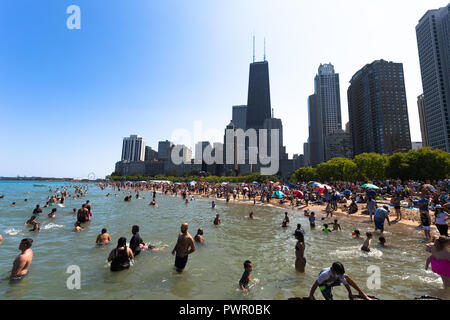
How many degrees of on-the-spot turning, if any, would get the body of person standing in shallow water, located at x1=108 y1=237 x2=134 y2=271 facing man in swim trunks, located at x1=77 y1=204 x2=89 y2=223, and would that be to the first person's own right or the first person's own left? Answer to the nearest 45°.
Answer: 0° — they already face them

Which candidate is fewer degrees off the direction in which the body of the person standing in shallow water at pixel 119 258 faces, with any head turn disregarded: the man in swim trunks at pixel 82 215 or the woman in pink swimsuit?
the man in swim trunks

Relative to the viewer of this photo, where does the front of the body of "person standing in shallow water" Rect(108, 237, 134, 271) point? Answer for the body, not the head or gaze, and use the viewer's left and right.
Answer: facing away from the viewer

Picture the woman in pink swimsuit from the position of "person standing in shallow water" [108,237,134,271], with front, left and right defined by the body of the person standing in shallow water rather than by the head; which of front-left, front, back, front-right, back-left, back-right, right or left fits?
back-right

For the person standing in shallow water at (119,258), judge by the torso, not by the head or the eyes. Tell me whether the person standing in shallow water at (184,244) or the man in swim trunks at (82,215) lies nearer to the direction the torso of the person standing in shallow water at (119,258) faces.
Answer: the man in swim trunks
